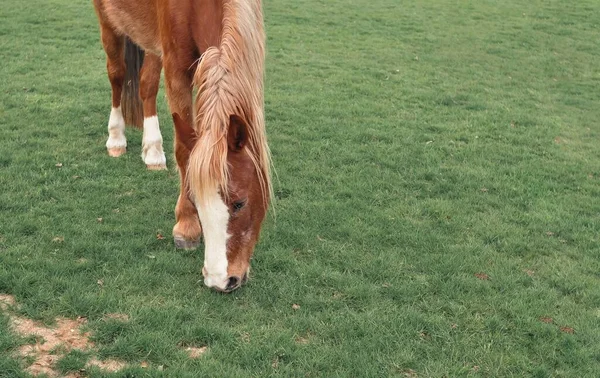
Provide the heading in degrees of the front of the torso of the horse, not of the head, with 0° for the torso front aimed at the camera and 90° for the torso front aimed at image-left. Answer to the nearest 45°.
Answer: approximately 315°
